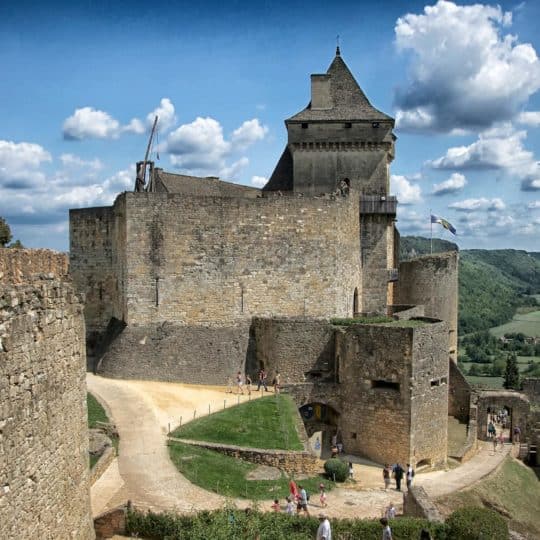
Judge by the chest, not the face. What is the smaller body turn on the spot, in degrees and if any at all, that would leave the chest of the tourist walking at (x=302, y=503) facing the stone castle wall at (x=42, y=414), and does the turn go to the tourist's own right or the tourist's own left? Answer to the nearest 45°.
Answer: approximately 90° to the tourist's own left

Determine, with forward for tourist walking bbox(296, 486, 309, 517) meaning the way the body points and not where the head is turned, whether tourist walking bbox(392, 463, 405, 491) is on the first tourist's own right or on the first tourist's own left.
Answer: on the first tourist's own right

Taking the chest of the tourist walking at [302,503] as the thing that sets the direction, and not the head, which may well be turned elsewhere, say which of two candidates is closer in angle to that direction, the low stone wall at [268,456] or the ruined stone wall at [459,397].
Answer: the low stone wall

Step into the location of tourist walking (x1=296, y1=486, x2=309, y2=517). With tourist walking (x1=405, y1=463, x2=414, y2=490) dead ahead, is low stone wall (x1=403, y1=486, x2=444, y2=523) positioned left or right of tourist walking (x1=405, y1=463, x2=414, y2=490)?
right

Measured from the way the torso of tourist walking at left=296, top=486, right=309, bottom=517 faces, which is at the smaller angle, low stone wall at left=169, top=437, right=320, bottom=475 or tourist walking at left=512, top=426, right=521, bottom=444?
the low stone wall

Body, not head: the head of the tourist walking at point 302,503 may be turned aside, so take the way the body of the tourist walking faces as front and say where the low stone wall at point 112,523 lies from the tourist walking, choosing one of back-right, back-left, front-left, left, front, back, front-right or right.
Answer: front-left

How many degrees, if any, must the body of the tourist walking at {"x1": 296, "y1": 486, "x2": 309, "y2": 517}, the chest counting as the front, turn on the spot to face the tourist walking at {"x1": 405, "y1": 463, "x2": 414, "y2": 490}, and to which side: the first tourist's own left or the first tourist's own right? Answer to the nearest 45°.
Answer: approximately 135° to the first tourist's own right

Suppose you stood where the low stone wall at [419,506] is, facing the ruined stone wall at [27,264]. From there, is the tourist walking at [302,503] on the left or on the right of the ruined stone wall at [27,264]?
right
